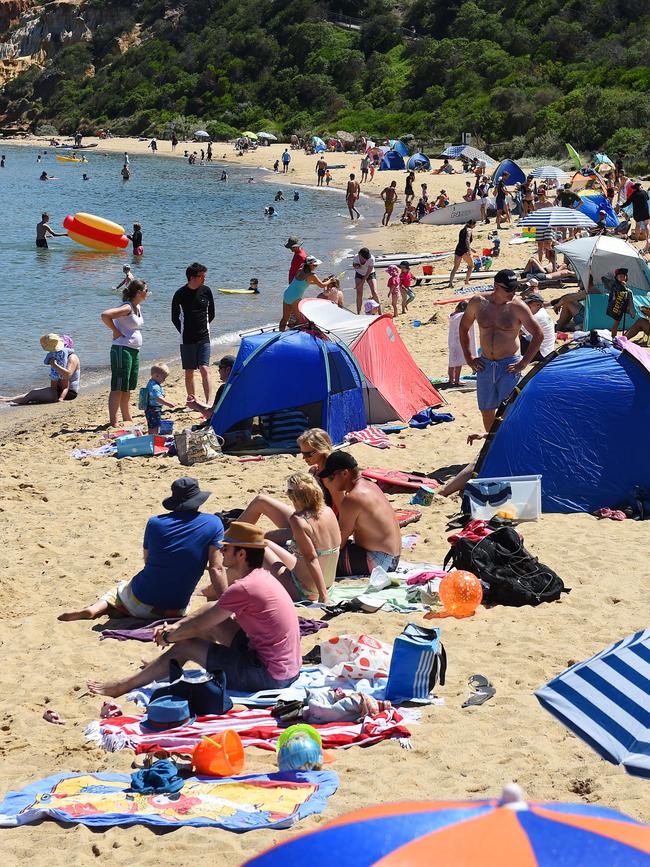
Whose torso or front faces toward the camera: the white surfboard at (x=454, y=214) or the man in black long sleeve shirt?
the man in black long sleeve shirt

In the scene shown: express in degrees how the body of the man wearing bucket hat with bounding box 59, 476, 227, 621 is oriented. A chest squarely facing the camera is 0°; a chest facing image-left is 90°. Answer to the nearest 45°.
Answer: approximately 135°

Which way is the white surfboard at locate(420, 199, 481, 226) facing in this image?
to the viewer's left

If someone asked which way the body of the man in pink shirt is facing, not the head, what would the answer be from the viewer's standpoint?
to the viewer's left

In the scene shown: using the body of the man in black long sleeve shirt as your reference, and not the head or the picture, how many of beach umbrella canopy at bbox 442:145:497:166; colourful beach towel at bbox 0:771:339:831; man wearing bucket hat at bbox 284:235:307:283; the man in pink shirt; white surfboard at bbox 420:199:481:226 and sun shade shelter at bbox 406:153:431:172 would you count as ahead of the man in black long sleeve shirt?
2

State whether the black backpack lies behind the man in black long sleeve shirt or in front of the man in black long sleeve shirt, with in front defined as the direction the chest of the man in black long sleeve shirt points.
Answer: in front

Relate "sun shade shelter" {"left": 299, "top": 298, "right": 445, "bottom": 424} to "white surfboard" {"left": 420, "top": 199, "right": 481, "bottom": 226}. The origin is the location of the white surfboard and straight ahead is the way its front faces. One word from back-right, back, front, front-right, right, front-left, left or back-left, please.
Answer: left

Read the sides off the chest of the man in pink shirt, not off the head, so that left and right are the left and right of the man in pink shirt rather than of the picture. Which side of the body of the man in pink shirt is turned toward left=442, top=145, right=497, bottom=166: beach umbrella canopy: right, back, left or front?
right

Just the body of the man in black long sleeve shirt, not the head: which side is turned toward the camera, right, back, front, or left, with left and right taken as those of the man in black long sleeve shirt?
front
